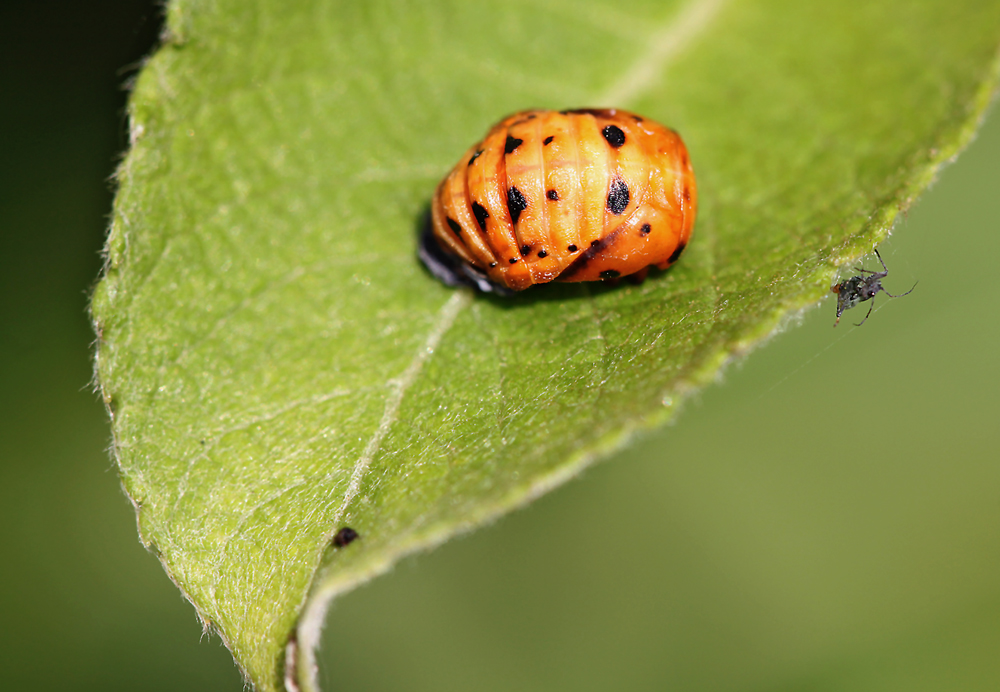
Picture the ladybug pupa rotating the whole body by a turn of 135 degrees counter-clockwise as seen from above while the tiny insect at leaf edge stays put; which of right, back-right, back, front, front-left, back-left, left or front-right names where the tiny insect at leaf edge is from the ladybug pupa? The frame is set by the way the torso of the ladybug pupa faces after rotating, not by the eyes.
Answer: right

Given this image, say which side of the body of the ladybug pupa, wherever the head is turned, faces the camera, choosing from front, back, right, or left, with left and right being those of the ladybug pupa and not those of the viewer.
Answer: right
